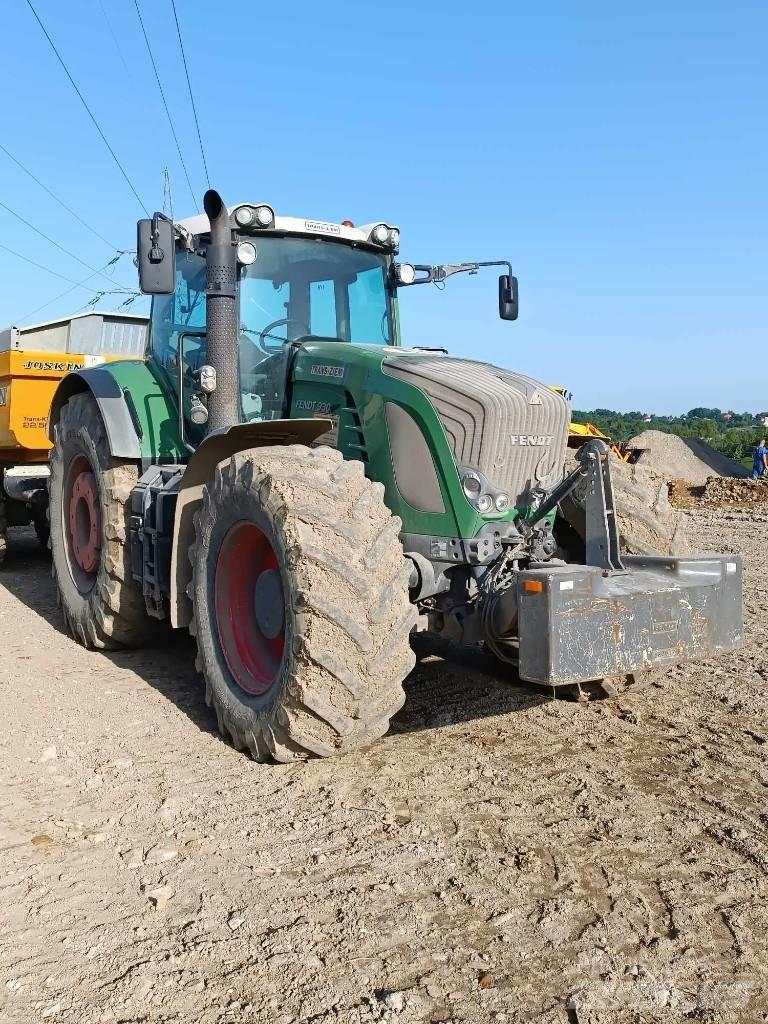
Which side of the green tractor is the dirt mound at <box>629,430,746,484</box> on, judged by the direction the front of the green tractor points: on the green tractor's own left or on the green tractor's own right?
on the green tractor's own left

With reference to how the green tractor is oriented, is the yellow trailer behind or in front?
behind

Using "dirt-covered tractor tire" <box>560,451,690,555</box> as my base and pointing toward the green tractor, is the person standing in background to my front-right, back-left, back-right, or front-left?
back-right

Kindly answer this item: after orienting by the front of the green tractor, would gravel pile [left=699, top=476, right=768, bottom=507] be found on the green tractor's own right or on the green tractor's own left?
on the green tractor's own left

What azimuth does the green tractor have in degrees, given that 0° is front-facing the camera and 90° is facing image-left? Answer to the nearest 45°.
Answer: approximately 315°

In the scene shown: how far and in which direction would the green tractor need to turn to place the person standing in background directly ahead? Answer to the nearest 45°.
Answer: approximately 90° to its left
